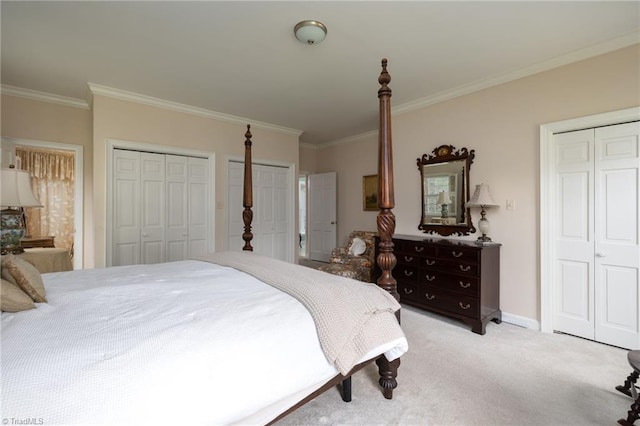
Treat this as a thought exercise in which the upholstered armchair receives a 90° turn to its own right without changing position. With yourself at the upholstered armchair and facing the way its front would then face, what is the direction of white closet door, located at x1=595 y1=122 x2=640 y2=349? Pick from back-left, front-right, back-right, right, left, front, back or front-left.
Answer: back

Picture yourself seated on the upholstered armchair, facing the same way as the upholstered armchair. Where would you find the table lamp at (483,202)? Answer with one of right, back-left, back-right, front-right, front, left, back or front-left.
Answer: left

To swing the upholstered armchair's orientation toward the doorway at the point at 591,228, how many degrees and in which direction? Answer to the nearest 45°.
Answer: approximately 90° to its left

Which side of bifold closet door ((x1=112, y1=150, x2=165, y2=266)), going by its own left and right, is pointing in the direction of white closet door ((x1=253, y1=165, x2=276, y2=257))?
left

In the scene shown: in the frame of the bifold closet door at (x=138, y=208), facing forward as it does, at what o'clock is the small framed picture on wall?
The small framed picture on wall is roughly at 9 o'clock from the bifold closet door.

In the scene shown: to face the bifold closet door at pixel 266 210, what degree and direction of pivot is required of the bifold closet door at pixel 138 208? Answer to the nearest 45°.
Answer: approximately 90° to its left

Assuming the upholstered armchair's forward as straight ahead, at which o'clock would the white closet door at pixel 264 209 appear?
The white closet door is roughly at 2 o'clock from the upholstered armchair.

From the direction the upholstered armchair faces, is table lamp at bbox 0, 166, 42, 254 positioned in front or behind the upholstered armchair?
in front

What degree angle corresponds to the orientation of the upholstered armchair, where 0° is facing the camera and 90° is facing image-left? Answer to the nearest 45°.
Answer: approximately 45°

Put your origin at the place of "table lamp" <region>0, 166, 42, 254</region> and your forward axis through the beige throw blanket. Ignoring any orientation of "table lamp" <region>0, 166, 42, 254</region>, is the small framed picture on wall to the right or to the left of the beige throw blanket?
left

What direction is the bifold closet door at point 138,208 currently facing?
toward the camera

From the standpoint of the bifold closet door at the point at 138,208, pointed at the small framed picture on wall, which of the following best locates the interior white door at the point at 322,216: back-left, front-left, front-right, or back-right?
front-left

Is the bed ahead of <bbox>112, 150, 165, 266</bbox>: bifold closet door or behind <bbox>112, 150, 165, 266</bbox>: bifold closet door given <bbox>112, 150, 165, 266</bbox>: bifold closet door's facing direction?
ahead

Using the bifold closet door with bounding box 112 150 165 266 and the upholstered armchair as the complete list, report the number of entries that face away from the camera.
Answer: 0

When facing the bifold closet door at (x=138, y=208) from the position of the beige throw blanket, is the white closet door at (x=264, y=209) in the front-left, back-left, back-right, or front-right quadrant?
front-right
